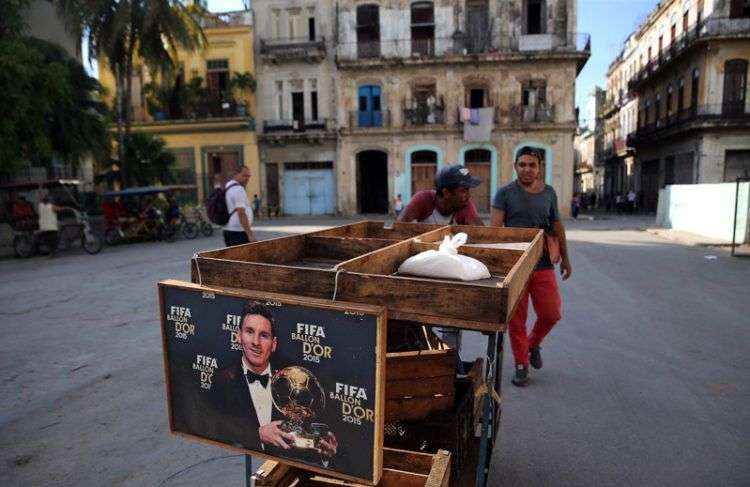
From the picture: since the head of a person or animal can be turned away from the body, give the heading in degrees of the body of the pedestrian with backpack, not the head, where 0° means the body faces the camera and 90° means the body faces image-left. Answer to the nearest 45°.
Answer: approximately 270°

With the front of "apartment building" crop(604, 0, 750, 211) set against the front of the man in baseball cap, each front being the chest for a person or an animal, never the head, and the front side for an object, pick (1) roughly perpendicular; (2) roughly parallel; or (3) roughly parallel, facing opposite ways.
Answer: roughly perpendicular

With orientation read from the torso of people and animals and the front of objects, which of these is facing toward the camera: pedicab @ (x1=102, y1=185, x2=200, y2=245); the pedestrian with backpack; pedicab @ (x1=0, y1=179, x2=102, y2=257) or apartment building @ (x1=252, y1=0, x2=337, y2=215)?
the apartment building

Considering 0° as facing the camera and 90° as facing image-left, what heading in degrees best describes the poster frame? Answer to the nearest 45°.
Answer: approximately 45°

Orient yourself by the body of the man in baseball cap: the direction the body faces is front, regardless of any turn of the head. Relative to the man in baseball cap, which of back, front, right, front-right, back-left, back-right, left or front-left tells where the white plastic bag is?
front-right

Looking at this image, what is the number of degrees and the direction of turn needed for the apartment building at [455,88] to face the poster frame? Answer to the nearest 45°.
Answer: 0° — it already faces it

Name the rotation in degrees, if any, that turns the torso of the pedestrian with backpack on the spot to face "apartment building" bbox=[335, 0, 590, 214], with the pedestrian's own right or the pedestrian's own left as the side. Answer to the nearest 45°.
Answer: approximately 45° to the pedestrian's own left
